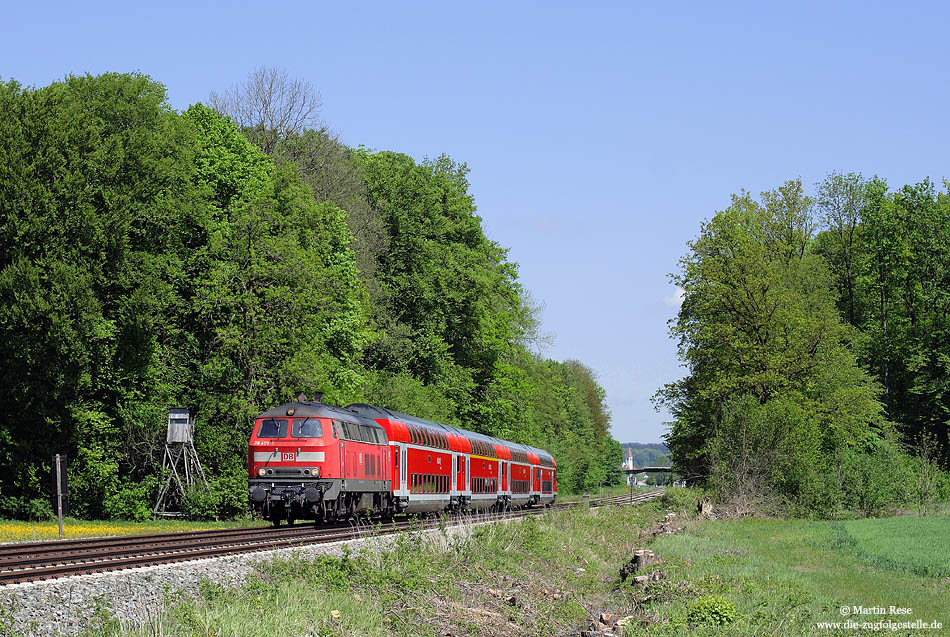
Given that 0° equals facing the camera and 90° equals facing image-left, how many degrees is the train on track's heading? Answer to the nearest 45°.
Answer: approximately 45°
